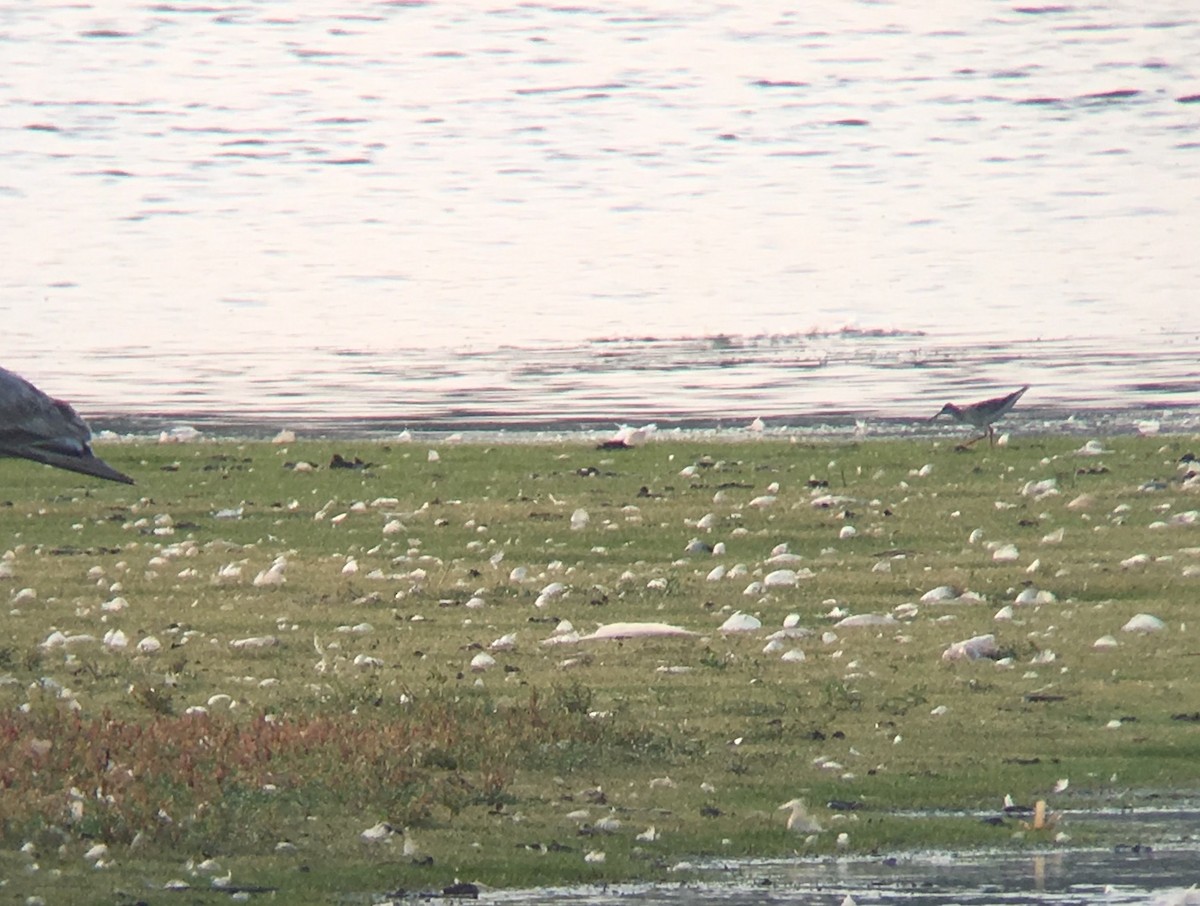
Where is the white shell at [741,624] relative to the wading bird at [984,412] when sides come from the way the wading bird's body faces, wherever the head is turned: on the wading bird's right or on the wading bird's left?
on the wading bird's left

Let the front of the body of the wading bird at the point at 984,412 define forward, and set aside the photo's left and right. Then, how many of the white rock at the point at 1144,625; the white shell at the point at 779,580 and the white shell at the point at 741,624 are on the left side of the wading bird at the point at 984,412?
3

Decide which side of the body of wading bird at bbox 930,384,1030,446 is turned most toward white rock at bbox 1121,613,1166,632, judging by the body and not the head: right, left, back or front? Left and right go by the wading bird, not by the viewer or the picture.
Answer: left

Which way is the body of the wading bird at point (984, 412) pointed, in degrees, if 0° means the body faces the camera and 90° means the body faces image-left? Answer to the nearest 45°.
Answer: approximately 90°

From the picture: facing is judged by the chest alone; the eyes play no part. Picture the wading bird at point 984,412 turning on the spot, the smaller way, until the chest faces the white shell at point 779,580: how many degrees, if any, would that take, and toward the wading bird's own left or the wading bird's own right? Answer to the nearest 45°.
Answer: approximately 90° to the wading bird's own left
